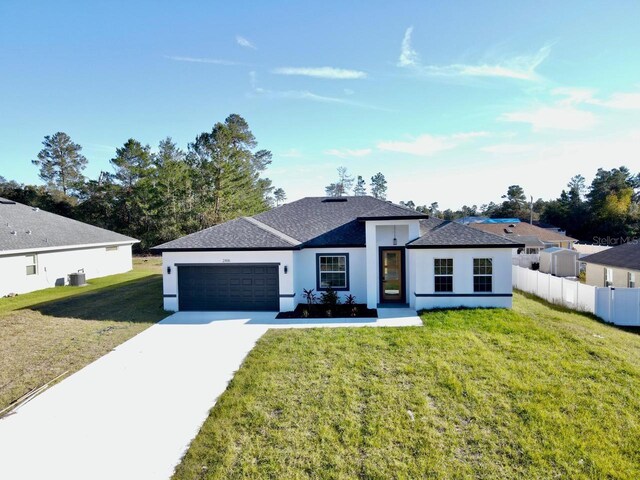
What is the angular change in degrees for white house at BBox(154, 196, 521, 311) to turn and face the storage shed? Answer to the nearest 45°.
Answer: approximately 135° to its left

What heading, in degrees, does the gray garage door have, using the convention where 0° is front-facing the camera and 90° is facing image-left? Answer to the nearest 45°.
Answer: approximately 0°

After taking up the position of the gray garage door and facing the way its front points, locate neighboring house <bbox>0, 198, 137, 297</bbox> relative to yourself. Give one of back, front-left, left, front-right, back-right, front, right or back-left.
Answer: back-right

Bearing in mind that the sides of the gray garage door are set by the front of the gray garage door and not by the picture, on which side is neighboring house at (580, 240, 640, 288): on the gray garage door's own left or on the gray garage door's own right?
on the gray garage door's own left

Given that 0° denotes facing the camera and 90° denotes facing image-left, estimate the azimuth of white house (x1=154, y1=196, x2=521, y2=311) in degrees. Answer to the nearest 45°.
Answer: approximately 0°

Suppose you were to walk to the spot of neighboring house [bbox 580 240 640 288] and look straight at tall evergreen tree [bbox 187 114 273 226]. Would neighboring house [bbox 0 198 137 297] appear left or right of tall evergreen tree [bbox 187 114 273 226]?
left
